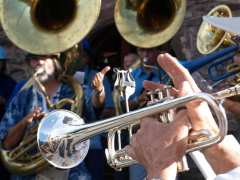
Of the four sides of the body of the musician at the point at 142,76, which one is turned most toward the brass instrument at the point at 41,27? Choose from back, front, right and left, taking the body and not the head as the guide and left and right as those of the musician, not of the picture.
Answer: right

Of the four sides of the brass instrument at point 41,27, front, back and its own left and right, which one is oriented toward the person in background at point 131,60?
left

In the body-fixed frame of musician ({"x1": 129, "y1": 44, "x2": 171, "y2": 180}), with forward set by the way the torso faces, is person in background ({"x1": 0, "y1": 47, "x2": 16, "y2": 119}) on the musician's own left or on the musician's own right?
on the musician's own right

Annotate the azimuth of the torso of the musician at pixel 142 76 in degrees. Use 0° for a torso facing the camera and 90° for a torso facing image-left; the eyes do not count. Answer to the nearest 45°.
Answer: approximately 0°

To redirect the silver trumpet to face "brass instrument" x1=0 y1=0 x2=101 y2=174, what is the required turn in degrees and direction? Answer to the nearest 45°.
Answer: approximately 45° to its right

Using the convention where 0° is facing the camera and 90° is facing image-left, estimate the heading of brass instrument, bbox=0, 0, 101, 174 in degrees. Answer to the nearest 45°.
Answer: approximately 0°

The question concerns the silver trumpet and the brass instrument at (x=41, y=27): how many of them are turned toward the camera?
1

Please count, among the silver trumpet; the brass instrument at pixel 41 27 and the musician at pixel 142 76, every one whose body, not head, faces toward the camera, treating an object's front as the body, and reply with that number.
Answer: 2

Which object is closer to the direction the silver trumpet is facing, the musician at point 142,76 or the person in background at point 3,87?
the person in background

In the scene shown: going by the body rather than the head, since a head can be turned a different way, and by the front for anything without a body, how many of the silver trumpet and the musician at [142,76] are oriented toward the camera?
1

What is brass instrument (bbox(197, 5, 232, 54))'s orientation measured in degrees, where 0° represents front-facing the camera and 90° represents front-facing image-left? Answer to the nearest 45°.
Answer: approximately 45°

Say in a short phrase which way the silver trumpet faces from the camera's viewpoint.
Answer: facing away from the viewer and to the left of the viewer
